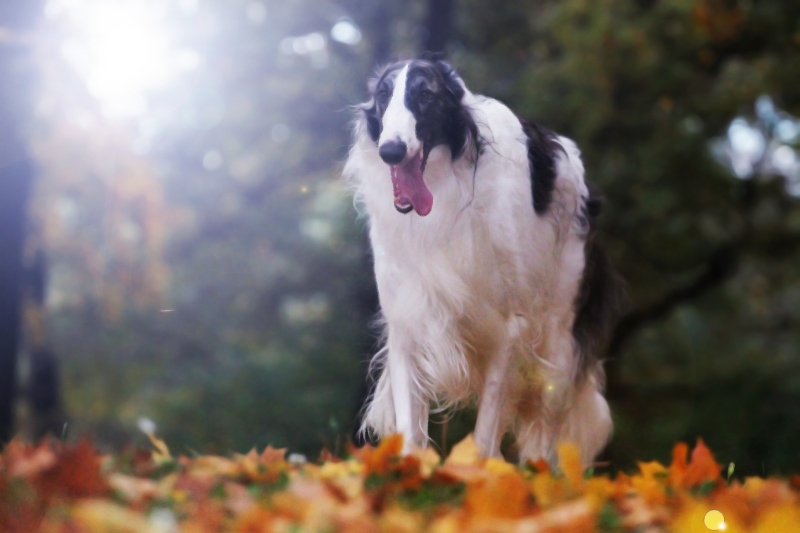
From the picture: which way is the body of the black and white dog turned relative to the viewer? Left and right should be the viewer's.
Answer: facing the viewer and to the left of the viewer

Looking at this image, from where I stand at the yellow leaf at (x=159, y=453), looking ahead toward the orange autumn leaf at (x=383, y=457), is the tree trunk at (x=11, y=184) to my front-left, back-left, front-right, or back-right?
back-left

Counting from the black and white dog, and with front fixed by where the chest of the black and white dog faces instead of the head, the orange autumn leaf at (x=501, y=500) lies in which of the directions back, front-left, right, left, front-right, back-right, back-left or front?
front-left

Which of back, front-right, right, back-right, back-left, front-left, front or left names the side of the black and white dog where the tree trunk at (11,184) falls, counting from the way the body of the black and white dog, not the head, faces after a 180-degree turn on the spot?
left

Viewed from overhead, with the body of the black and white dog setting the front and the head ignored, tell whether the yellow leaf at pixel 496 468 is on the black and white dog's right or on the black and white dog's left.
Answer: on the black and white dog's left

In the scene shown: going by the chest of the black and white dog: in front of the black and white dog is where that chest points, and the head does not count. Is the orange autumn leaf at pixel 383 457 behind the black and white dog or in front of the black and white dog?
in front

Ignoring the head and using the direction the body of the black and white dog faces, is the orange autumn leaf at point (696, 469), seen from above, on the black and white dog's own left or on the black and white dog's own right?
on the black and white dog's own left

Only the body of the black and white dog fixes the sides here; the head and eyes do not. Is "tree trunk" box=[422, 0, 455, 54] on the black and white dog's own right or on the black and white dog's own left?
on the black and white dog's own right

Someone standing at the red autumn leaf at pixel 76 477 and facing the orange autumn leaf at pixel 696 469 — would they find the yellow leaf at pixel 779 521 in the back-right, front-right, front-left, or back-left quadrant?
front-right

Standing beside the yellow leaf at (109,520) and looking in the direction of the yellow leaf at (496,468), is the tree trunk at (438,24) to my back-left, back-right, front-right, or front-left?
front-left

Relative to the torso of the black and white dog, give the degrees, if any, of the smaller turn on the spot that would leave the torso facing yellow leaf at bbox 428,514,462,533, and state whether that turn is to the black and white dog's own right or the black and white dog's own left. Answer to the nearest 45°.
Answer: approximately 45° to the black and white dog's own left
